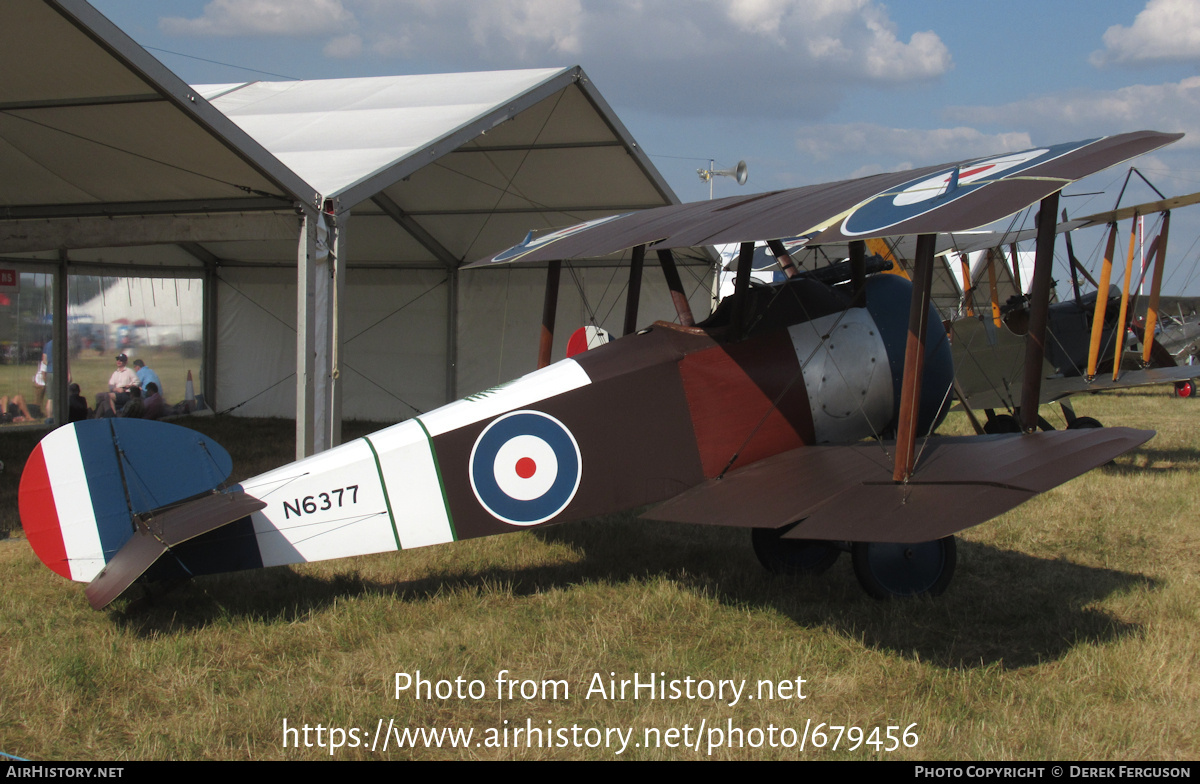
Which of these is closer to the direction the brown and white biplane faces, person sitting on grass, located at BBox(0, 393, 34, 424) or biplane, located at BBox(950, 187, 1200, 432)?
the biplane

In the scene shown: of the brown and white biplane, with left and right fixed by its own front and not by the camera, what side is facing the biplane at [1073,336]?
front

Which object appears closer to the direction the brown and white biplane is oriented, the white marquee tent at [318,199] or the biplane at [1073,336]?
the biplane

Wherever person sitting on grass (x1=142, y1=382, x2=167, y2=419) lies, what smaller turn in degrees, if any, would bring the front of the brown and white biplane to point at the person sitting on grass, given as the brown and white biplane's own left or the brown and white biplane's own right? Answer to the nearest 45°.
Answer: approximately 90° to the brown and white biplane's own left

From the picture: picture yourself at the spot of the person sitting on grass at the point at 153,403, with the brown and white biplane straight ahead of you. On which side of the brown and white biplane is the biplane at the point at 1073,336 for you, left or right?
left

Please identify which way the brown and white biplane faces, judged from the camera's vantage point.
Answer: facing away from the viewer and to the right of the viewer

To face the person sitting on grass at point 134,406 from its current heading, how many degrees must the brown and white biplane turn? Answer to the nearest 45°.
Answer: approximately 90° to its left

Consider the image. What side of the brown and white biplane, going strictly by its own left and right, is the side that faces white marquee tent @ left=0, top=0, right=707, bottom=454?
left

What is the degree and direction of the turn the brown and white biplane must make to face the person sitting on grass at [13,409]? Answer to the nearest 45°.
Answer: approximately 90° to its left

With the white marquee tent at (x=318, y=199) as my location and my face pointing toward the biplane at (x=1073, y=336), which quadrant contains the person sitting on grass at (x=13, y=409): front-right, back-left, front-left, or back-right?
back-left
